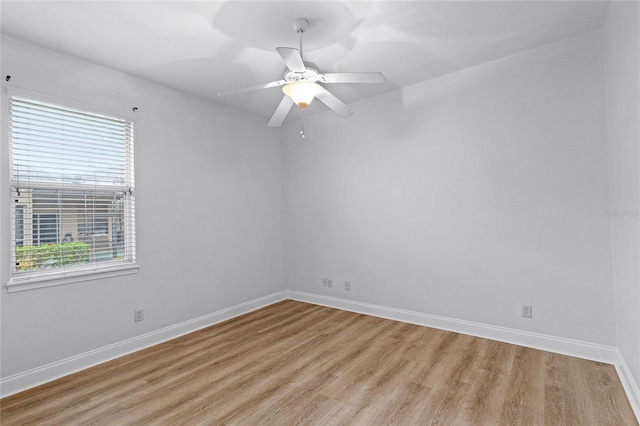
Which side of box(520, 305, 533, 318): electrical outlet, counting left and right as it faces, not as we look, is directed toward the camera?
front

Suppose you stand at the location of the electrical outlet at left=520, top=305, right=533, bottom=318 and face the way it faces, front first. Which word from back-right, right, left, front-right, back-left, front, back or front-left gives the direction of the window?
front-right

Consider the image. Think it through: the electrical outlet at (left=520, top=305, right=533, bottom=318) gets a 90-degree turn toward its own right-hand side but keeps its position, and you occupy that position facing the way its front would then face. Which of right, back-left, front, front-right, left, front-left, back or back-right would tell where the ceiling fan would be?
front-left
